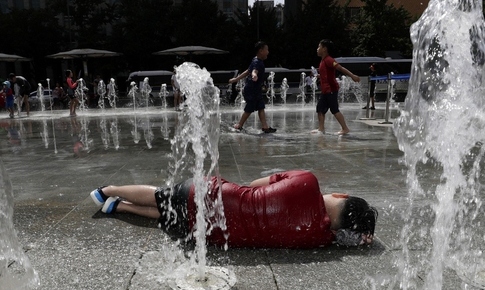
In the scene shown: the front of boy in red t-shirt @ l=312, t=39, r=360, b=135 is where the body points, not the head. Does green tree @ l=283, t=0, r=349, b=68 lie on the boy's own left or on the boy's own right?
on the boy's own right

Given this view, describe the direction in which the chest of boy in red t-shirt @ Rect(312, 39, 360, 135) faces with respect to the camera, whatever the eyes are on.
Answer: to the viewer's left

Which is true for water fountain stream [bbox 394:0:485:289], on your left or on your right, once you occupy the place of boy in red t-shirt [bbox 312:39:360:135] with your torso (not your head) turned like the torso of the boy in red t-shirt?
on your left

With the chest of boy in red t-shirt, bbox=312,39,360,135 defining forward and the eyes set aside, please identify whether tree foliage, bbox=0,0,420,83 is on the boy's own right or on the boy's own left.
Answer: on the boy's own right

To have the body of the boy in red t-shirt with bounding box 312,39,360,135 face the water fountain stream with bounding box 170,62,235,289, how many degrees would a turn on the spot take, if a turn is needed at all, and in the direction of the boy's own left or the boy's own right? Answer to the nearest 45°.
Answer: approximately 90° to the boy's own left
